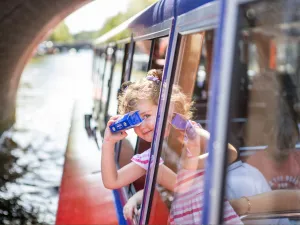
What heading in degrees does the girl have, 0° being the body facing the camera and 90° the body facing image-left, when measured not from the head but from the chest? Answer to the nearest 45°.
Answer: approximately 45°
